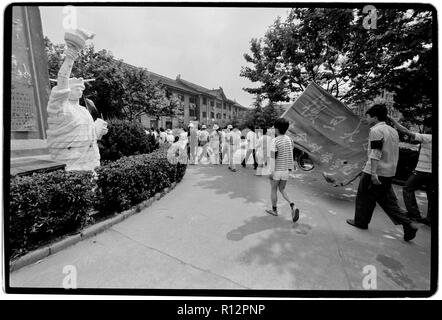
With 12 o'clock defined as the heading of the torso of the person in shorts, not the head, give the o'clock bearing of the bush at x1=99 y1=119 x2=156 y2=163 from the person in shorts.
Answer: The bush is roughly at 11 o'clock from the person in shorts.

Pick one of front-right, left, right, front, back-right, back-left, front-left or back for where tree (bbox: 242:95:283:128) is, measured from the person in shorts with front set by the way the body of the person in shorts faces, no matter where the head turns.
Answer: front-right

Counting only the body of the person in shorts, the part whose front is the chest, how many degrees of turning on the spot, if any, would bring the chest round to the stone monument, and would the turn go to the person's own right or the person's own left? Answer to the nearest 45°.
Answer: approximately 45° to the person's own left

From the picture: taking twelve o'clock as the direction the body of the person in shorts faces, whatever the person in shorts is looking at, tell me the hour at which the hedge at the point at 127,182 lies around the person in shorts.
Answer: The hedge is roughly at 10 o'clock from the person in shorts.

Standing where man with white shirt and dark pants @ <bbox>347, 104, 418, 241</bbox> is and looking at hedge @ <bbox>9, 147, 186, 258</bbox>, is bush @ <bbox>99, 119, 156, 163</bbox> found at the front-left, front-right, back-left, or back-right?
front-right

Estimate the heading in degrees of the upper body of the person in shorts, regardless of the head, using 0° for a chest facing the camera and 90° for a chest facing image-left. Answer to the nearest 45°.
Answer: approximately 135°

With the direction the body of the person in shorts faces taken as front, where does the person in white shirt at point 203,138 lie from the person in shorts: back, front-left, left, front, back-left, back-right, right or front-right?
front

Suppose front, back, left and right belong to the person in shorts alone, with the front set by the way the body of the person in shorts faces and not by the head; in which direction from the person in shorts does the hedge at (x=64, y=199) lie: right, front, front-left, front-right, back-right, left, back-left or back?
left

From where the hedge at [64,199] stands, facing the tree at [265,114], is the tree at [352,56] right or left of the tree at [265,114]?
right

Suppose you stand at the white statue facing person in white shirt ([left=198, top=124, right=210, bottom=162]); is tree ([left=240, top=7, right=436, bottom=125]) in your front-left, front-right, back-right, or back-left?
front-right

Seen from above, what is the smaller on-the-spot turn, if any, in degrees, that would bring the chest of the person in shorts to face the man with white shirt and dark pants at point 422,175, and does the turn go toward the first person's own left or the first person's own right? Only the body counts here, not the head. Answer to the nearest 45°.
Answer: approximately 135° to the first person's own right

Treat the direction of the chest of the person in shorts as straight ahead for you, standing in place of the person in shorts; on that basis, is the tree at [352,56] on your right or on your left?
on your right

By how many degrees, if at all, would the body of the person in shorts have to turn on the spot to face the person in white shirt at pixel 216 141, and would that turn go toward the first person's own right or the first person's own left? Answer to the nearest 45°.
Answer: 0° — they already face them

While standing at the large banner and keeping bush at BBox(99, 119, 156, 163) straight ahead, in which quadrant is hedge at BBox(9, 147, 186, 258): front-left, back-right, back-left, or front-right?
front-left

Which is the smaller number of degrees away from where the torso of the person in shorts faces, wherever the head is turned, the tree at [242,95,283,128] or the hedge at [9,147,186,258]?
the tree

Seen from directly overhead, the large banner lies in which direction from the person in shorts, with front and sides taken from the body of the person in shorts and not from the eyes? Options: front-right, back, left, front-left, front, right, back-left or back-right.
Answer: right
